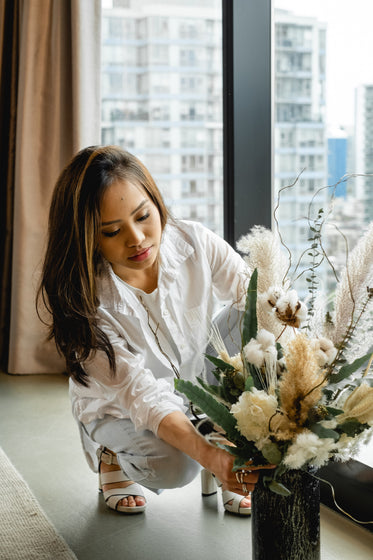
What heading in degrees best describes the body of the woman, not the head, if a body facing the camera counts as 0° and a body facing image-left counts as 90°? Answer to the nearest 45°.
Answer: approximately 315°

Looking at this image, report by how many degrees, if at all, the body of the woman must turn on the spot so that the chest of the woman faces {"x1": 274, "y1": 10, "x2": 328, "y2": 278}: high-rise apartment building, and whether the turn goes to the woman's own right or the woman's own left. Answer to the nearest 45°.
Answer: approximately 90° to the woman's own left

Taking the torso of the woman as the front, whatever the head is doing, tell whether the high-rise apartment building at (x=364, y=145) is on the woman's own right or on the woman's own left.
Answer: on the woman's own left

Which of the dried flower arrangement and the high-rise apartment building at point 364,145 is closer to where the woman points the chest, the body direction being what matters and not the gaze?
the dried flower arrangement

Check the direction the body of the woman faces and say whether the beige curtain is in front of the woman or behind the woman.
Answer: behind

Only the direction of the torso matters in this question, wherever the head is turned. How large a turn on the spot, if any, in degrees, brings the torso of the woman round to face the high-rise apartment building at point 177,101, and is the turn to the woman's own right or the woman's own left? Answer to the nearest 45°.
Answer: approximately 135° to the woman's own left

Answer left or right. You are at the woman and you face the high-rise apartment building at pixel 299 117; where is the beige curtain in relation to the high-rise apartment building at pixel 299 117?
left

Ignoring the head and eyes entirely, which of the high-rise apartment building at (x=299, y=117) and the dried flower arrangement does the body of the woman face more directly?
the dried flower arrangement

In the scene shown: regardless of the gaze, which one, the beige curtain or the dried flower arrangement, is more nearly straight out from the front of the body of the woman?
the dried flower arrangement
